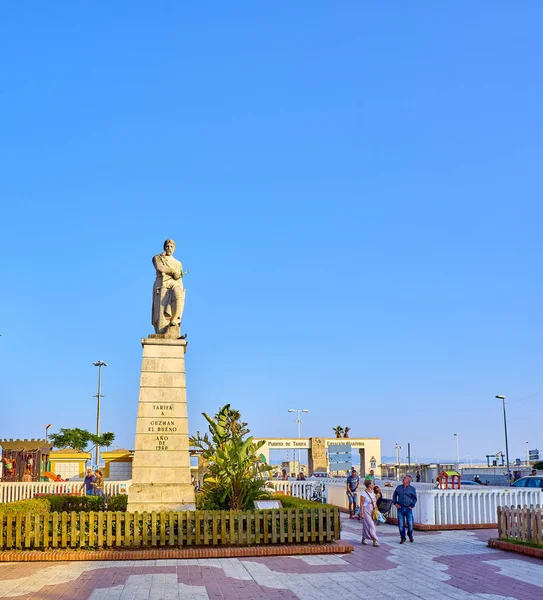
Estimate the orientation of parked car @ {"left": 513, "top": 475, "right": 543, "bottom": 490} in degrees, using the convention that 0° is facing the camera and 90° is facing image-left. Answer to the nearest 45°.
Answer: approximately 90°

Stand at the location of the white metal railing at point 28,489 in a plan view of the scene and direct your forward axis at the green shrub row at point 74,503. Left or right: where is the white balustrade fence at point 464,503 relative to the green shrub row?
left

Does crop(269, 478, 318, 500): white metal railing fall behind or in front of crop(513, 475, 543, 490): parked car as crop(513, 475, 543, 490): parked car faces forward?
in front

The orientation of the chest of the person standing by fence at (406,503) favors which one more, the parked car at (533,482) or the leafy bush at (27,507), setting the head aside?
the leafy bush

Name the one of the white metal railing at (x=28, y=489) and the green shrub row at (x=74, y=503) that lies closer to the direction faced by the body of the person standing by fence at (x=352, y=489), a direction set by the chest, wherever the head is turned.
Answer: the green shrub row
